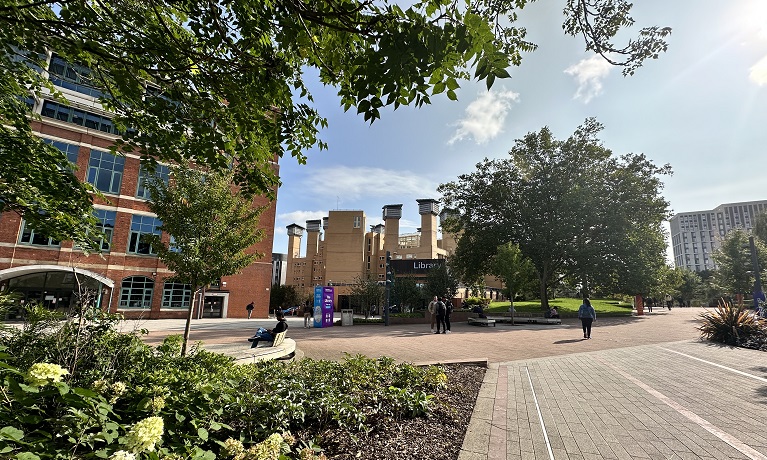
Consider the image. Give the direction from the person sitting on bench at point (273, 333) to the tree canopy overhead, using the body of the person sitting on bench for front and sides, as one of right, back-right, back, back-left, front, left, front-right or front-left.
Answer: left

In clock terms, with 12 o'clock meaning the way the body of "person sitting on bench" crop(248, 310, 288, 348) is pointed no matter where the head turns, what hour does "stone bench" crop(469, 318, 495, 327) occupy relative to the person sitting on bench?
The stone bench is roughly at 5 o'clock from the person sitting on bench.

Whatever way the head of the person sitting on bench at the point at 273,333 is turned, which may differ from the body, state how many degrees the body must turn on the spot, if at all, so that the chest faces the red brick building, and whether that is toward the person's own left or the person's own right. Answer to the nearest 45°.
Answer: approximately 45° to the person's own right

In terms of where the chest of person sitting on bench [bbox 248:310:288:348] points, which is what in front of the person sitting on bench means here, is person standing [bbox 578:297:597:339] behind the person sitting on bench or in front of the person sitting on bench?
behind

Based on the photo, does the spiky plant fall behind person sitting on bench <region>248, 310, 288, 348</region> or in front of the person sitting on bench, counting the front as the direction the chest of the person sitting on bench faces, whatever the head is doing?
behind

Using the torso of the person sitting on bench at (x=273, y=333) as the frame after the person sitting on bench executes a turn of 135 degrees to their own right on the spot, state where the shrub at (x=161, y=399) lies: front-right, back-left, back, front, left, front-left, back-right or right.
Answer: back-right

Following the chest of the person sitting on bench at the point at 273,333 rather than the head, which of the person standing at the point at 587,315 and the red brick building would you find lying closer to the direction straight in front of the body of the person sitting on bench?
the red brick building

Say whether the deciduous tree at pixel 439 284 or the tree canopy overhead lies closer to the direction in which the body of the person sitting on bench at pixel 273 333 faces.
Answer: the tree canopy overhead

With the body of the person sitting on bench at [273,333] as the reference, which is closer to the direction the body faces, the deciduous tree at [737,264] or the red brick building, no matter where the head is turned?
the red brick building

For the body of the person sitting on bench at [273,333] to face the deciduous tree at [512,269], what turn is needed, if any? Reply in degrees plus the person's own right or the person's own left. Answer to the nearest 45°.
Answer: approximately 135° to the person's own right

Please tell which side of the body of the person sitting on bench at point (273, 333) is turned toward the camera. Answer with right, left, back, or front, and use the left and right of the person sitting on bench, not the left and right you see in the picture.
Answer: left
